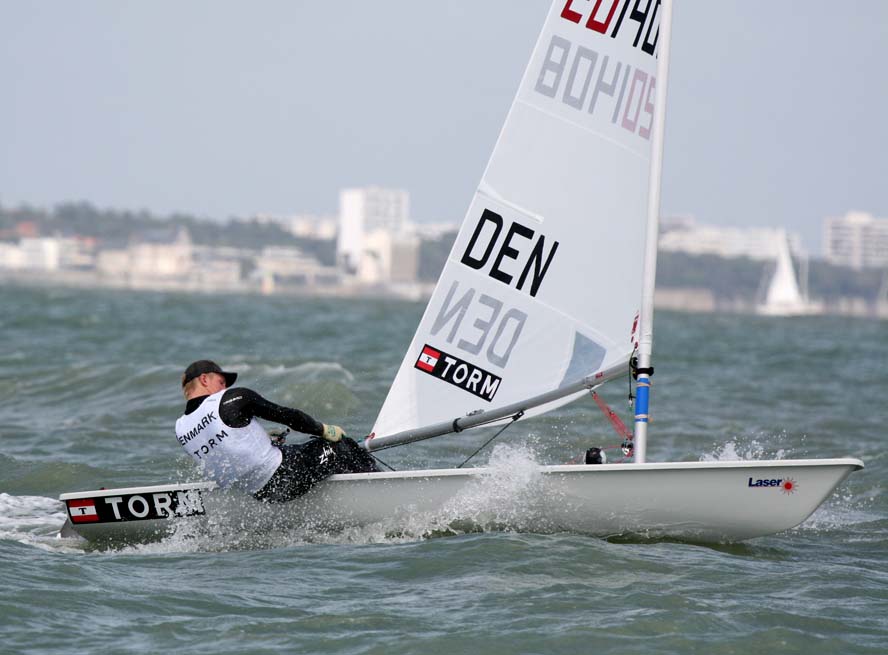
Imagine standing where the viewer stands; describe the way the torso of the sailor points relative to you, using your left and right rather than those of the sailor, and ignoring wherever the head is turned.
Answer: facing away from the viewer and to the right of the viewer

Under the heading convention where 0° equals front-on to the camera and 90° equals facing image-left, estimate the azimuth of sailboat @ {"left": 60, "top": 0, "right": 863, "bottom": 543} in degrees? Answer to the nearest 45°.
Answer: approximately 270°
